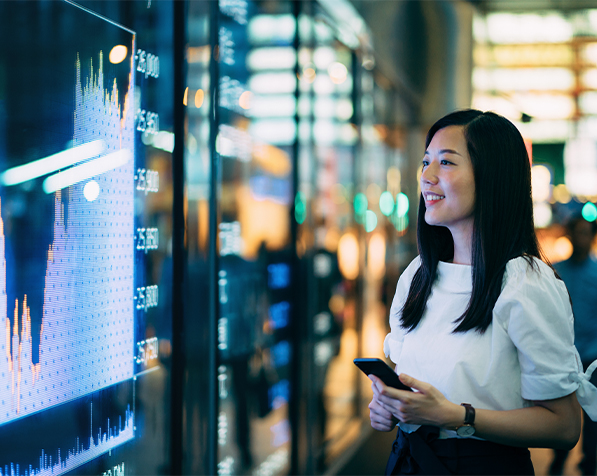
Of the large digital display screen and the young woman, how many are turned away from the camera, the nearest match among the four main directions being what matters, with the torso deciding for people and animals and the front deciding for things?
0

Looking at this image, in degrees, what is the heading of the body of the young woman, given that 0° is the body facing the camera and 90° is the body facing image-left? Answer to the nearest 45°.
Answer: approximately 45°

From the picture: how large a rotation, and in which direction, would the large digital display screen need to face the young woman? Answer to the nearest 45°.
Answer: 0° — it already faces them

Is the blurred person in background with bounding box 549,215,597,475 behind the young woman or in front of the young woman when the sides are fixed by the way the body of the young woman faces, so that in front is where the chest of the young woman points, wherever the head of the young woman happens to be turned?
behind

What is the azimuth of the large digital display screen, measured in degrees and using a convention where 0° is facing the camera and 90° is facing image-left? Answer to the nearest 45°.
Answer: approximately 315°
